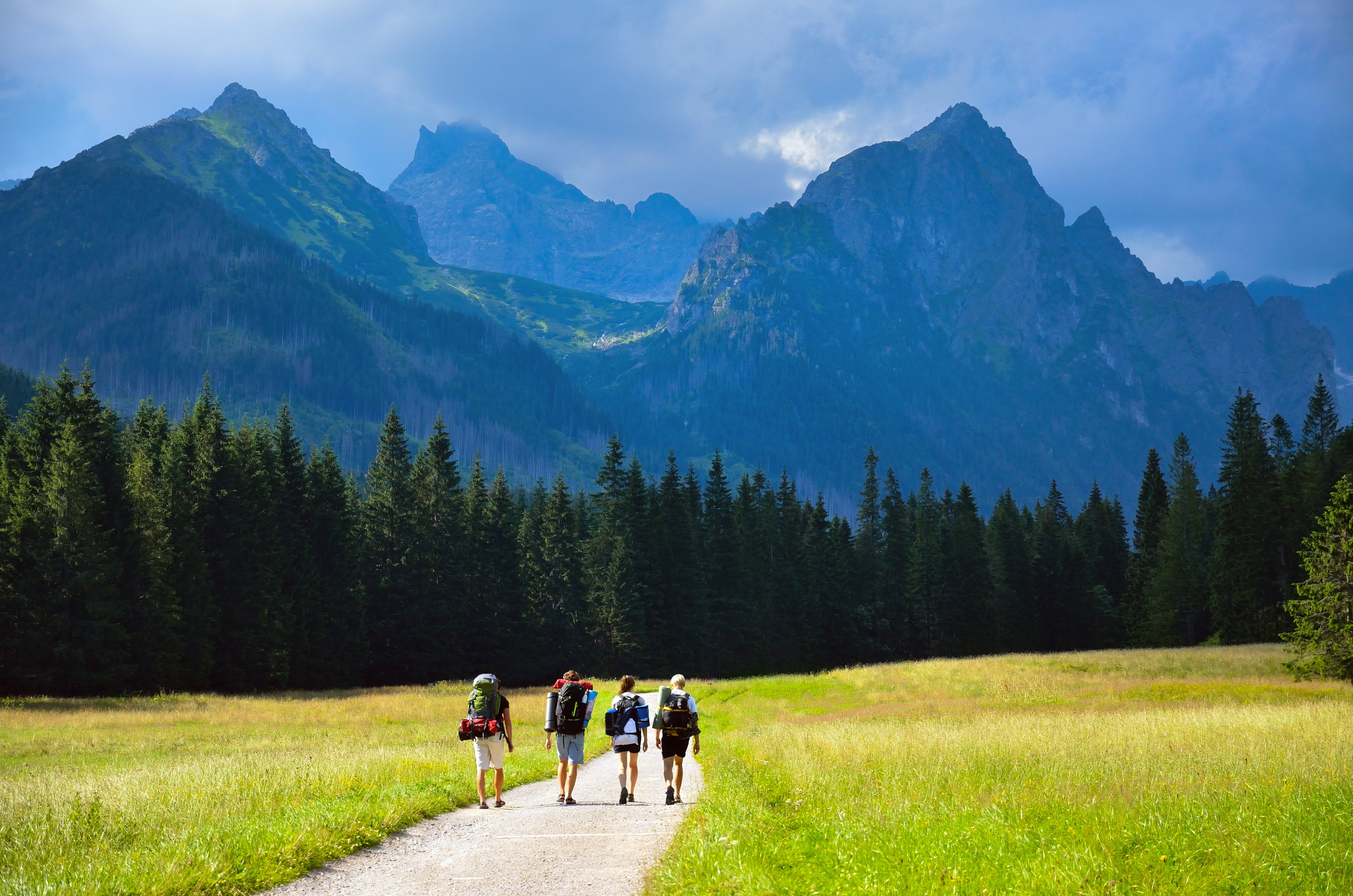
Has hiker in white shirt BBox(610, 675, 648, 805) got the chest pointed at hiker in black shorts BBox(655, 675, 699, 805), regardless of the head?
no

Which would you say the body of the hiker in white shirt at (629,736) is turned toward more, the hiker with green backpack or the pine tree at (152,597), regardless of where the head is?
the pine tree

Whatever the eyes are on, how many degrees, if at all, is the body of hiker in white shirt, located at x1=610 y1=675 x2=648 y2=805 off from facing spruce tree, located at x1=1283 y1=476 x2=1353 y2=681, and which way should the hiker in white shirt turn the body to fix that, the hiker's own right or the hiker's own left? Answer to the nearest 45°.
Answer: approximately 45° to the hiker's own right

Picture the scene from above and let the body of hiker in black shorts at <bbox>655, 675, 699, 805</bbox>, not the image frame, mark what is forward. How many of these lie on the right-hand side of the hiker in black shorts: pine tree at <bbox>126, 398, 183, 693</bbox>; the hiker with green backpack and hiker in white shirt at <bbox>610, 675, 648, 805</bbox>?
0

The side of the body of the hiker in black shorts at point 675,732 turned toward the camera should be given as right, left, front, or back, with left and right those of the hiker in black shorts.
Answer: back

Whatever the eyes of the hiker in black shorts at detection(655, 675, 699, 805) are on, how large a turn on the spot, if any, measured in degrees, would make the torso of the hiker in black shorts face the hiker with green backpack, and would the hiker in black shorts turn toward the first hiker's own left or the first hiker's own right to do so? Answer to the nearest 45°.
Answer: approximately 90° to the first hiker's own left

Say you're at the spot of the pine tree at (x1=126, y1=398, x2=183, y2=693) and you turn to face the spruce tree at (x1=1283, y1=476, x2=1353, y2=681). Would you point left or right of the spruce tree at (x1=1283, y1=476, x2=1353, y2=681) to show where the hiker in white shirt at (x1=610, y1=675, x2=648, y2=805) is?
right

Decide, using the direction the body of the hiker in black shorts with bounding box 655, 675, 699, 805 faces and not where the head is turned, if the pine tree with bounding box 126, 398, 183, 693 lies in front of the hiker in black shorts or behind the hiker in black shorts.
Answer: in front

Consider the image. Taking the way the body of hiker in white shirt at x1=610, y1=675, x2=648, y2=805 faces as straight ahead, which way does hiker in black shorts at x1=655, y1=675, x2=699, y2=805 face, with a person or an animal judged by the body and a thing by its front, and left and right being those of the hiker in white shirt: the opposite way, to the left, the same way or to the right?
the same way

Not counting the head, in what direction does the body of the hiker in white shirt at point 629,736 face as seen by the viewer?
away from the camera

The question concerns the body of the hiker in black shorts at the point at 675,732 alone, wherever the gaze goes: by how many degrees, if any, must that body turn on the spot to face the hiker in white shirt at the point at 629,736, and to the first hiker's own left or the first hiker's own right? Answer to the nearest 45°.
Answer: approximately 45° to the first hiker's own left

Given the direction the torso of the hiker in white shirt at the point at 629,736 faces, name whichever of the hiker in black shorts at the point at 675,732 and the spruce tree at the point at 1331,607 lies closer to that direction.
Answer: the spruce tree

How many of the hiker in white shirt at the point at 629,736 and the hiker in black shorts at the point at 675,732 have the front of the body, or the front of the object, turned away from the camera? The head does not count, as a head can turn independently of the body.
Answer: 2

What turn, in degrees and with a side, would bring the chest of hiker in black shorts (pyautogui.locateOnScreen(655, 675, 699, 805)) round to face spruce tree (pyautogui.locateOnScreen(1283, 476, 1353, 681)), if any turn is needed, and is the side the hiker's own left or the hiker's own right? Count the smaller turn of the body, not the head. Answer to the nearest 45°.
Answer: approximately 45° to the hiker's own right

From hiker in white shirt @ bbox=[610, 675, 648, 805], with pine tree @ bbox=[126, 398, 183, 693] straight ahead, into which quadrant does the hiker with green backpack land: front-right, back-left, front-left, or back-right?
front-left

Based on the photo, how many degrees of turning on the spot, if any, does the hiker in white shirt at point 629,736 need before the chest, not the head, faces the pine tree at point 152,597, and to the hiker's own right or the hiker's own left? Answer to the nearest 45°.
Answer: approximately 45° to the hiker's own left
